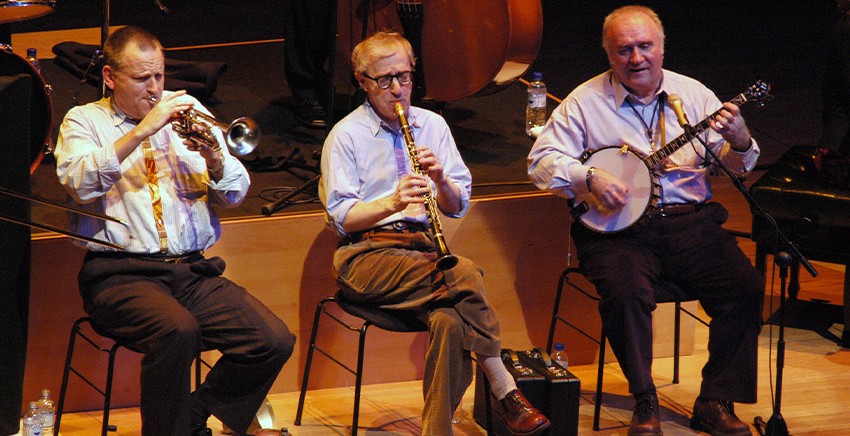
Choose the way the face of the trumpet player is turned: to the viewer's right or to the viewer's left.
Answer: to the viewer's right

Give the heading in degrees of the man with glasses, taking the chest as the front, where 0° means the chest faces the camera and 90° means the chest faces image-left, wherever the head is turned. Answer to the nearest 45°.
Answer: approximately 315°

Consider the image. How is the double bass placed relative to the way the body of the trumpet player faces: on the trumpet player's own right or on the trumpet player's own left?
on the trumpet player's own left
